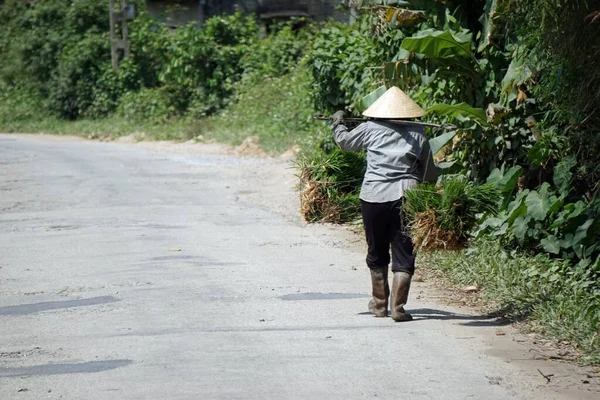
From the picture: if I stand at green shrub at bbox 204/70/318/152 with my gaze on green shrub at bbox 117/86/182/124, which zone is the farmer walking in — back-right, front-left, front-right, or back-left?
back-left

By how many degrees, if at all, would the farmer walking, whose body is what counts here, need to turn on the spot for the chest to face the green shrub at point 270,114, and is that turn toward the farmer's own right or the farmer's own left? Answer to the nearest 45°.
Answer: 0° — they already face it

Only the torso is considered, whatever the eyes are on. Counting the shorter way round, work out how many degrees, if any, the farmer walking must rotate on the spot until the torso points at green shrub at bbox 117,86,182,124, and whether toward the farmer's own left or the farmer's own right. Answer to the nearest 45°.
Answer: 0° — they already face it

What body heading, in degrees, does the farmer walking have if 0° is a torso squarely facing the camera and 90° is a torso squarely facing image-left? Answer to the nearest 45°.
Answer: approximately 180°
